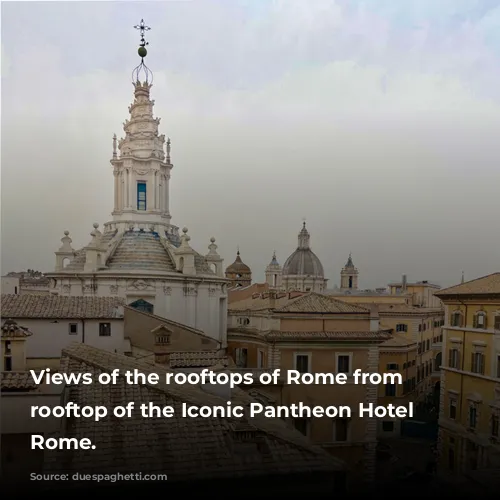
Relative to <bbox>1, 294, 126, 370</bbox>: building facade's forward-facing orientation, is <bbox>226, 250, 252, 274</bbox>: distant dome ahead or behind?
behind

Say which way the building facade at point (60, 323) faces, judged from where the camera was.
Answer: facing the viewer

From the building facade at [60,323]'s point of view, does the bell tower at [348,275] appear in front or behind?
behind

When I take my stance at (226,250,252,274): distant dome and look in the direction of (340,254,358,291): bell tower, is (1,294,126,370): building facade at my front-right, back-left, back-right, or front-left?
back-right

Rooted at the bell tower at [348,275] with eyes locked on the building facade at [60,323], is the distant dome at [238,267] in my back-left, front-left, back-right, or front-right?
front-right

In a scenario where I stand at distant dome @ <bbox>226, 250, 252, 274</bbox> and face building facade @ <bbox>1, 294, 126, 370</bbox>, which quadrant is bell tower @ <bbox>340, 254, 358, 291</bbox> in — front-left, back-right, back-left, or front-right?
back-left
